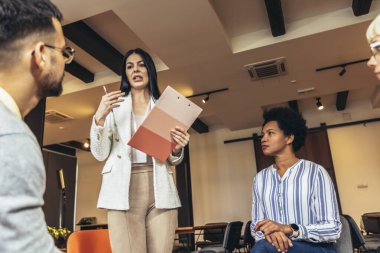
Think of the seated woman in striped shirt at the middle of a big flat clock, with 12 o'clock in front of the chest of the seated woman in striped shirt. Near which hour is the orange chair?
The orange chair is roughly at 1 o'clock from the seated woman in striped shirt.

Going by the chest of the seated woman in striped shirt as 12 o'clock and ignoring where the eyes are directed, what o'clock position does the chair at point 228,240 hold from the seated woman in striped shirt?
The chair is roughly at 4 o'clock from the seated woman in striped shirt.

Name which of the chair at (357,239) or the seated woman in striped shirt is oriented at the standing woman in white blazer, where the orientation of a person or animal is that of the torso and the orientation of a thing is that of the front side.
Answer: the seated woman in striped shirt

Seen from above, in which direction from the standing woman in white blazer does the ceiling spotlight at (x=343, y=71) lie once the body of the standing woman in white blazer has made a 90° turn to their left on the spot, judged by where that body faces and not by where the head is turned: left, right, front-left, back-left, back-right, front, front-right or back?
front-left

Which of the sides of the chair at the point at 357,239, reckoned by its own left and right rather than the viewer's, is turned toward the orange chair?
right

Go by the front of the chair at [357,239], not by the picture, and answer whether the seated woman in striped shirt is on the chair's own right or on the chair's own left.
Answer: on the chair's own right

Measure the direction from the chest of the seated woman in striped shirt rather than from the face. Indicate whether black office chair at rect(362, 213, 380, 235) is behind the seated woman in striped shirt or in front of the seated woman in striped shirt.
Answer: behind

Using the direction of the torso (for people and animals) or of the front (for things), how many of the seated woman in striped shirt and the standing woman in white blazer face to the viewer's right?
0

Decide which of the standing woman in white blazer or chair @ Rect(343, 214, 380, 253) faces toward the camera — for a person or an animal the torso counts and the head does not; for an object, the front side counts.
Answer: the standing woman in white blazer

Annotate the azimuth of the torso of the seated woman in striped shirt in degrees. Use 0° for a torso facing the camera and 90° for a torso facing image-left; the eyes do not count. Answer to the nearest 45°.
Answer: approximately 45°

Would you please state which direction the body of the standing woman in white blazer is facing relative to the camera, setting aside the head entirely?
toward the camera
